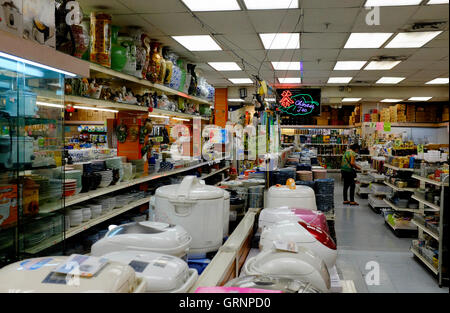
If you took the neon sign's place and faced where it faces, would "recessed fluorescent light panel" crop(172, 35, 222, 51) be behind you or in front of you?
in front

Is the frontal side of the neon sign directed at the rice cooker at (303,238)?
yes

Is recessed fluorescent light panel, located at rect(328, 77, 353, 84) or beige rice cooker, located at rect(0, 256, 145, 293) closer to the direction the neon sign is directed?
the beige rice cooker
